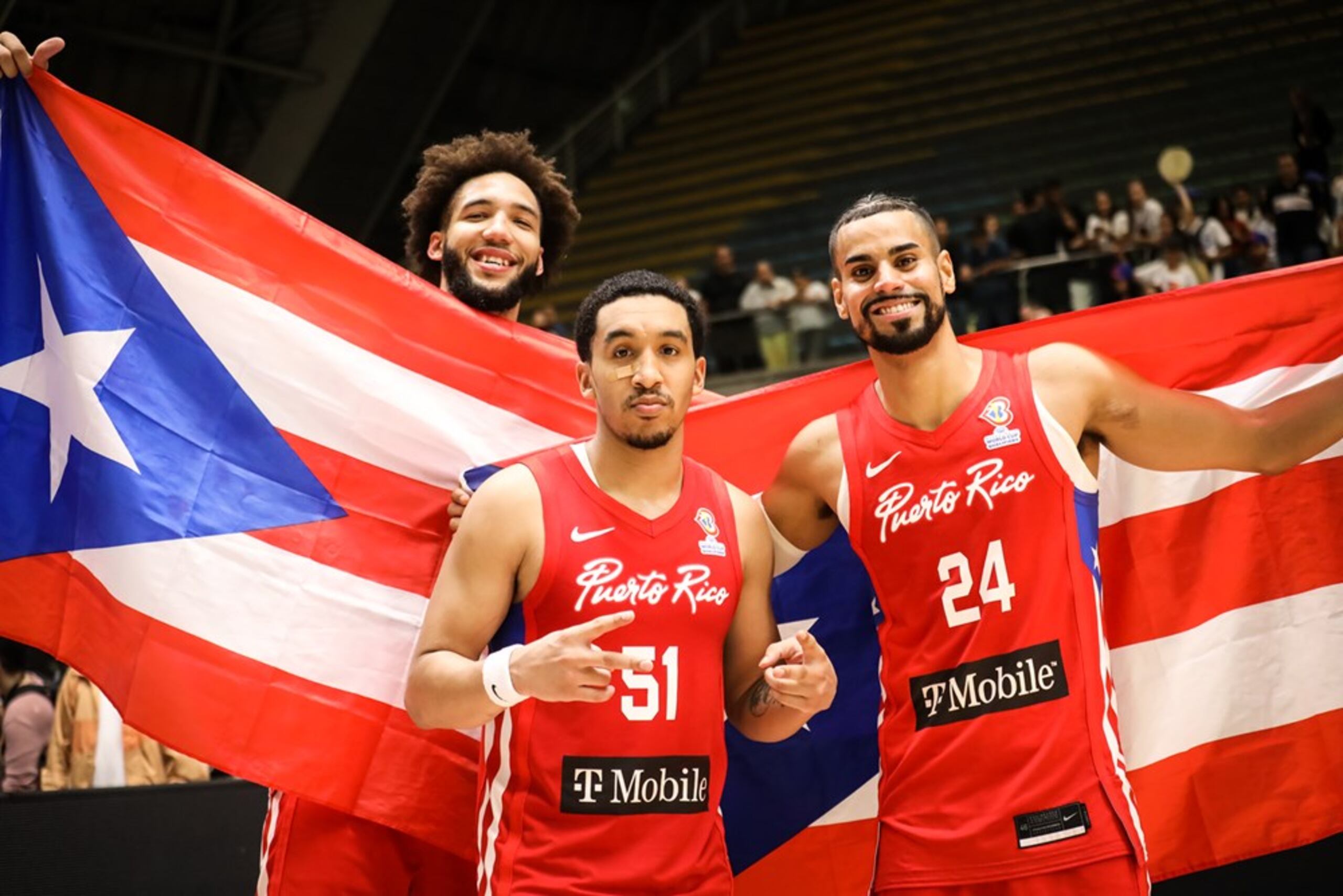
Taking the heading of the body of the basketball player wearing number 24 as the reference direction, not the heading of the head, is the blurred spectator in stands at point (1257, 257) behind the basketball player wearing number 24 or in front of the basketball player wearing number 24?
behind

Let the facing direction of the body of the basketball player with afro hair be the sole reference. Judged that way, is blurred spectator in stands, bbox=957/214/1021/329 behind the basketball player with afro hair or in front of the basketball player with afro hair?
behind

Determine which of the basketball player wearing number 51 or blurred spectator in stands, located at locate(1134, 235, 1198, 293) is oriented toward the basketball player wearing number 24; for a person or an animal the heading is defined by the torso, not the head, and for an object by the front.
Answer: the blurred spectator in stands

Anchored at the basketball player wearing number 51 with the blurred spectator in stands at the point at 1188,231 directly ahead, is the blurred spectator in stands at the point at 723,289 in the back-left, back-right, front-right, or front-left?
front-left

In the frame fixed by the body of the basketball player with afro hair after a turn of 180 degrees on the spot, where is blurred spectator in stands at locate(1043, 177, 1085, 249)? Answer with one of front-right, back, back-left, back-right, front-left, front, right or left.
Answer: front-right

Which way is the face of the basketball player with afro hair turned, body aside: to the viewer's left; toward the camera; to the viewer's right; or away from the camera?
toward the camera

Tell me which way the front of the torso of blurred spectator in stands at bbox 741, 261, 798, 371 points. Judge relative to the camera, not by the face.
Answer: toward the camera

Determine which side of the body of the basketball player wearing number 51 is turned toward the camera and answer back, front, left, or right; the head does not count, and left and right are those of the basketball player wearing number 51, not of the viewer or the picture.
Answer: front

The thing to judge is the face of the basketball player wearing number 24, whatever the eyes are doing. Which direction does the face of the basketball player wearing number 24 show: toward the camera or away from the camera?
toward the camera

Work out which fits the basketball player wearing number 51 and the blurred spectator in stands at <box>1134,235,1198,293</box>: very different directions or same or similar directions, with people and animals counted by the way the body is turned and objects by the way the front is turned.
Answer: same or similar directions

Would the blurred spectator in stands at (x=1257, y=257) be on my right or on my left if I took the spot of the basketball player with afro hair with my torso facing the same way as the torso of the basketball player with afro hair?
on my left
